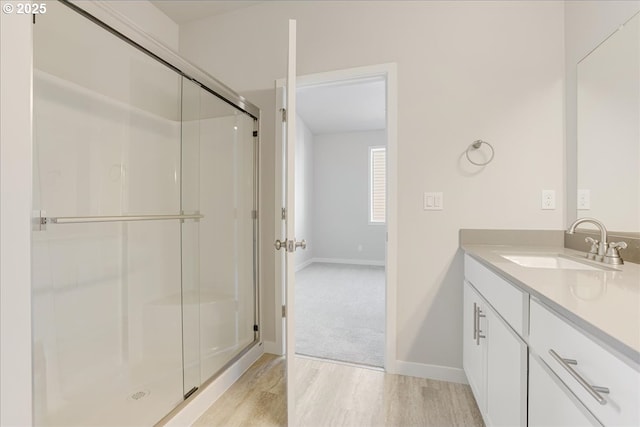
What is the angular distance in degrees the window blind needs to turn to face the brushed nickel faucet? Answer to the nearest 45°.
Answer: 0° — it already faces it

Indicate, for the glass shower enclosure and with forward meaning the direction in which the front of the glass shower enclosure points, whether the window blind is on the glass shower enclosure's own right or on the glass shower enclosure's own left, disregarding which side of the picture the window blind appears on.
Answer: on the glass shower enclosure's own left

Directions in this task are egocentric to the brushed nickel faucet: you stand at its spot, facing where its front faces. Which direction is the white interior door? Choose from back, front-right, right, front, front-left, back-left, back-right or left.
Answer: front

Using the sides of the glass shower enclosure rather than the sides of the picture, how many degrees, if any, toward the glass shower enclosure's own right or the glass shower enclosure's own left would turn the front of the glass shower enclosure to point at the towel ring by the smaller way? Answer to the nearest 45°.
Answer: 0° — it already faces it

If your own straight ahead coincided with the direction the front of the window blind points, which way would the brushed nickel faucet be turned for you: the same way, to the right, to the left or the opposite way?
to the right

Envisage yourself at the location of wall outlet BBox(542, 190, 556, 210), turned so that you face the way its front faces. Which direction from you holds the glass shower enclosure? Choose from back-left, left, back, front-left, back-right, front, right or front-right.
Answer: front-right

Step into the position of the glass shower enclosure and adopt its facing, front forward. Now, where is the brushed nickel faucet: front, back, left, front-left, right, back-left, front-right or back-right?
front

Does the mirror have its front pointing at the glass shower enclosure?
yes

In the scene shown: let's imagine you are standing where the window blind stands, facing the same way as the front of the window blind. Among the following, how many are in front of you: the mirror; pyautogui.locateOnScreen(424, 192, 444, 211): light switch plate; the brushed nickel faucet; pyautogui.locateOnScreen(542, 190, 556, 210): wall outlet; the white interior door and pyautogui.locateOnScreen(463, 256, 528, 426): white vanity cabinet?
6

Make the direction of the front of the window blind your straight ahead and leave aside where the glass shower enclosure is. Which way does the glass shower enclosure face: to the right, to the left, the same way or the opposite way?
to the left

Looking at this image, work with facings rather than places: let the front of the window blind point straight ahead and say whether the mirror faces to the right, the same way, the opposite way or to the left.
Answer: to the right

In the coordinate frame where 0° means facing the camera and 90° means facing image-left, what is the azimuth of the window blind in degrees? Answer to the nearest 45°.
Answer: approximately 0°

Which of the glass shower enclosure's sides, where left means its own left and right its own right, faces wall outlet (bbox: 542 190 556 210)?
front

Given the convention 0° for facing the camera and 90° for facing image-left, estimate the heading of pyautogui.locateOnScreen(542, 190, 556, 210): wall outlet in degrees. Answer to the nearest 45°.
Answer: approximately 0°

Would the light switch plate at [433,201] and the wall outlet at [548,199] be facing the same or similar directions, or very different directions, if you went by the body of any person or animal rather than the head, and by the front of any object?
same or similar directions

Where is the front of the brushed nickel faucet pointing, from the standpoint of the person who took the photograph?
facing the viewer and to the left of the viewer

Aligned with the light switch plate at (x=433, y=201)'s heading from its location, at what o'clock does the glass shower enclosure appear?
The glass shower enclosure is roughly at 2 o'clock from the light switch plate.

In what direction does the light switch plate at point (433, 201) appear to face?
toward the camera
